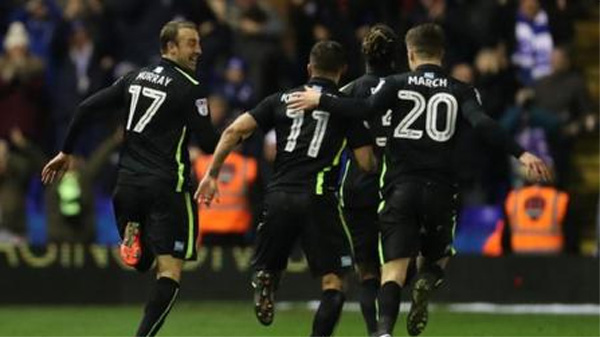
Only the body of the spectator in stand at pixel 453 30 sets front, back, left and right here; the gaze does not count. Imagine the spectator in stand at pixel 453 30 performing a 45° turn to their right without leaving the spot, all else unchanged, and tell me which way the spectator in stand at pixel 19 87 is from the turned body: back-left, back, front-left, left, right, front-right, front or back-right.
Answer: front-right

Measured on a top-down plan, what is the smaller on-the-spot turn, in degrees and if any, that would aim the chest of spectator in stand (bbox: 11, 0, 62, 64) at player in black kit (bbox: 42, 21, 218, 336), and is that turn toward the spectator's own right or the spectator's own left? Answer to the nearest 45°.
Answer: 0° — they already face them

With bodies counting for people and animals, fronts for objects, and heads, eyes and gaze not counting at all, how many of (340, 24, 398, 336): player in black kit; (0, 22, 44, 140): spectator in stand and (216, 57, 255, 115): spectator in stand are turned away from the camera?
1

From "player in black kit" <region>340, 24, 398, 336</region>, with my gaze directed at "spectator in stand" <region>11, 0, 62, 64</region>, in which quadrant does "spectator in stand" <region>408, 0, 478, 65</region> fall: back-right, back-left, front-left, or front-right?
front-right

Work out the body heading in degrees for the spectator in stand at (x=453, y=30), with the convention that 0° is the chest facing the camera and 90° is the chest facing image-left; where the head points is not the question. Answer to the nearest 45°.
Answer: approximately 0°

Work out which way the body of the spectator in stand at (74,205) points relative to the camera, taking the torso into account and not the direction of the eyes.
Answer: toward the camera

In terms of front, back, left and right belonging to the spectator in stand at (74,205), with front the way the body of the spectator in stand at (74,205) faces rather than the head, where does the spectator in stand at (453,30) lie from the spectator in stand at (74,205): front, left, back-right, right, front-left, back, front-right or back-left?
left

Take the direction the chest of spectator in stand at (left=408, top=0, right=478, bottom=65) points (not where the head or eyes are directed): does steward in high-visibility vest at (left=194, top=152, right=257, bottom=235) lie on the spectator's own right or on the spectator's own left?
on the spectator's own right

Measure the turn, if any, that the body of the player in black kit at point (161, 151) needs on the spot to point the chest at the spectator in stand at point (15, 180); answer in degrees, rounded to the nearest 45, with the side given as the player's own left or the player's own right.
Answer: approximately 45° to the player's own left

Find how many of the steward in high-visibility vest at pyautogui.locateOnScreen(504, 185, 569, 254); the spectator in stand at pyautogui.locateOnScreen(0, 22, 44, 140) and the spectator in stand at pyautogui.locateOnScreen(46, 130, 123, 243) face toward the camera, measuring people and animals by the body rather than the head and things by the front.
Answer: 2

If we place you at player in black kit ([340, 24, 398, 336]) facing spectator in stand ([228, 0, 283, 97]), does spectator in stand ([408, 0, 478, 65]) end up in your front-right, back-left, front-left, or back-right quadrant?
front-right

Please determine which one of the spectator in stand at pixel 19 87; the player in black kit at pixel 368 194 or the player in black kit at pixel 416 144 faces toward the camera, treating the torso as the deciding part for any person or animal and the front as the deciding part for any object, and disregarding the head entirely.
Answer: the spectator in stand

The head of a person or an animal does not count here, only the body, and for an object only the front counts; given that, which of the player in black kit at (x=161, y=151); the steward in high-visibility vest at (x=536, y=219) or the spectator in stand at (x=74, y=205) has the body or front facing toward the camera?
the spectator in stand

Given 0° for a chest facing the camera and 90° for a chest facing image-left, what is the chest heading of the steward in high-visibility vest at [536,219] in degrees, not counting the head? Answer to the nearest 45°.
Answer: approximately 180°

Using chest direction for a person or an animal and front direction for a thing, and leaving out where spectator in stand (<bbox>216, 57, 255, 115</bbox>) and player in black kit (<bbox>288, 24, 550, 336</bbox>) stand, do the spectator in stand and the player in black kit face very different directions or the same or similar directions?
very different directions

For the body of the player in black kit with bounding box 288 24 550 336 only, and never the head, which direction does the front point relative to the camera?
away from the camera

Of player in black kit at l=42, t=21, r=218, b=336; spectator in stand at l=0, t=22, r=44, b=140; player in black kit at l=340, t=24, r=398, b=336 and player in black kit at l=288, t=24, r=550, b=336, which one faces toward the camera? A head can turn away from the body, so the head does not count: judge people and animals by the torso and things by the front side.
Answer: the spectator in stand

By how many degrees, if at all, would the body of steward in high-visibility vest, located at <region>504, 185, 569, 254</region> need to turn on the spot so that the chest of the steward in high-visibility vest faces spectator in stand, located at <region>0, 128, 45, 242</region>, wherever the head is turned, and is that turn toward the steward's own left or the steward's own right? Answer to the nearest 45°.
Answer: approximately 90° to the steward's own left

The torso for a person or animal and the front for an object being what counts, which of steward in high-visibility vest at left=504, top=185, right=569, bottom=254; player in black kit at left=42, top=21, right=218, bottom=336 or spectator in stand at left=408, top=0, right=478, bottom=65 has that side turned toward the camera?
the spectator in stand

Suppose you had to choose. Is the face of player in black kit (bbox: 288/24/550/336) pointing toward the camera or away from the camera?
away from the camera

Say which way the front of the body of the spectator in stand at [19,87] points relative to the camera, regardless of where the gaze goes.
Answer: toward the camera
